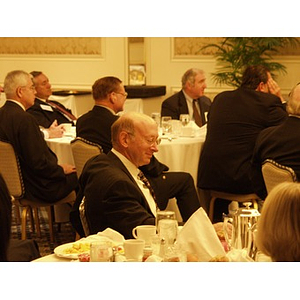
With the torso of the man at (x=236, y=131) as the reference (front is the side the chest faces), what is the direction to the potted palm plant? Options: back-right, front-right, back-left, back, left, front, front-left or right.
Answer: front-left

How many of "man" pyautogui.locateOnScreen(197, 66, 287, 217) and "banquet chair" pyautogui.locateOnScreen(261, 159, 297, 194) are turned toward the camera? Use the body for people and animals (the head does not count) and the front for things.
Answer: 0

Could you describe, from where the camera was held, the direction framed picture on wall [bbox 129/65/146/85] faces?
facing the viewer

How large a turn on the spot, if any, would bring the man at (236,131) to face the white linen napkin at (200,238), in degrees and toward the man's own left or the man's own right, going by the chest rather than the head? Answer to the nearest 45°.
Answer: approximately 135° to the man's own right

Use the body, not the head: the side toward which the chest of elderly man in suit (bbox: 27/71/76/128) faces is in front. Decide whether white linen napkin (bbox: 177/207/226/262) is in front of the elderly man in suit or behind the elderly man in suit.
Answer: in front

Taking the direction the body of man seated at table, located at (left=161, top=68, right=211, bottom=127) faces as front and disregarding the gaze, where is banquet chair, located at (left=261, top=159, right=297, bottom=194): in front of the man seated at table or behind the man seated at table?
in front

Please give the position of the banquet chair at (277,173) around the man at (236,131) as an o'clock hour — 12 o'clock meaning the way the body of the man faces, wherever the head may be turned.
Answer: The banquet chair is roughly at 4 o'clock from the man.

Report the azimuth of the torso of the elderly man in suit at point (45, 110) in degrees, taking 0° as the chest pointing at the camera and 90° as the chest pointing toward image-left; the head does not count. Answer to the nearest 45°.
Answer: approximately 315°

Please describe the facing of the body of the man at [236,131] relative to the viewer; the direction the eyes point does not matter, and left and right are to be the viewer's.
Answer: facing away from the viewer and to the right of the viewer

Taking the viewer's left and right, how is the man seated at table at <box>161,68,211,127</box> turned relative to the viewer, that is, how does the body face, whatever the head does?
facing the viewer and to the right of the viewer

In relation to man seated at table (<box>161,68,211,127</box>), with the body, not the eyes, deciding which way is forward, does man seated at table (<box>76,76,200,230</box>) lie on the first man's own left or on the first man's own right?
on the first man's own right

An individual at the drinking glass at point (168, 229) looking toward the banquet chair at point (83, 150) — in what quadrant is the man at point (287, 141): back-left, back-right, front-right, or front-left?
front-right

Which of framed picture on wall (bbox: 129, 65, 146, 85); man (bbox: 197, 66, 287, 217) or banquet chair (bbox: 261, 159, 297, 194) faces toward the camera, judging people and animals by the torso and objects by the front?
the framed picture on wall
